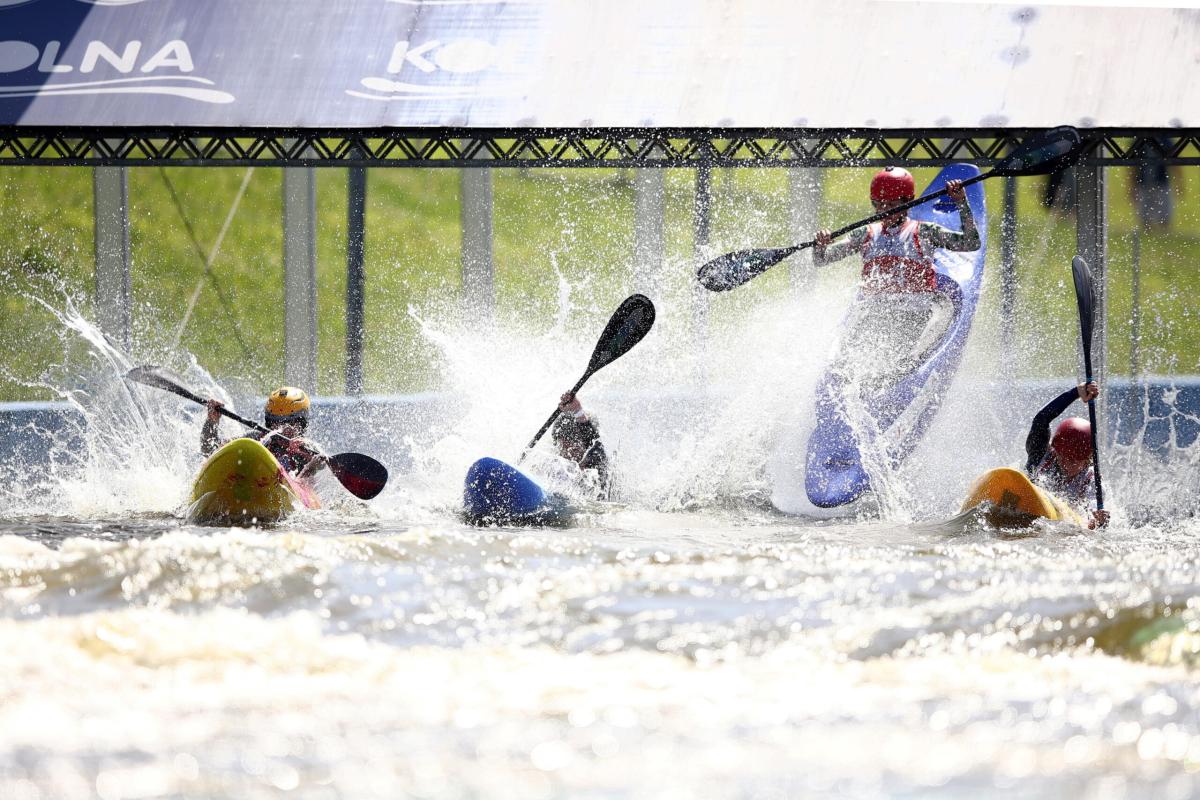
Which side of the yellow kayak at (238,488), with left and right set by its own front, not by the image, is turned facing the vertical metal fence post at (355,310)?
back

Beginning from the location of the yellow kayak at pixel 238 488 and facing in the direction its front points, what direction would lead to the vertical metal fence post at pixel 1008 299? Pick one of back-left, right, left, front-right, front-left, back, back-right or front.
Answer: back-left

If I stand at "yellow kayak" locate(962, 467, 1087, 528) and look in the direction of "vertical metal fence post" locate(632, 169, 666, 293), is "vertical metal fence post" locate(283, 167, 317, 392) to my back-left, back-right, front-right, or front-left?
front-left

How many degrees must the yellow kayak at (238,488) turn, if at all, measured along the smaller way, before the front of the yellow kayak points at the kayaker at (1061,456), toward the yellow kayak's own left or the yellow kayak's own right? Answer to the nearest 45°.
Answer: approximately 90° to the yellow kayak's own left

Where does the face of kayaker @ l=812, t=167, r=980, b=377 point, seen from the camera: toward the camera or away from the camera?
toward the camera

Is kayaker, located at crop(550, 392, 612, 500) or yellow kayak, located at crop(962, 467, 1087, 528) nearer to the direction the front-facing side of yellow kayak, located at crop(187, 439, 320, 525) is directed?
the yellow kayak

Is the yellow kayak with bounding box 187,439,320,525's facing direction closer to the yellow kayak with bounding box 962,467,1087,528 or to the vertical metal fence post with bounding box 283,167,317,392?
the yellow kayak

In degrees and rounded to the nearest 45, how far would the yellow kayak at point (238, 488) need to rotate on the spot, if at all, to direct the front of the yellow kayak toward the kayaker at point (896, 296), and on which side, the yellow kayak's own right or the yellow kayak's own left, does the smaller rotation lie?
approximately 90° to the yellow kayak's own left

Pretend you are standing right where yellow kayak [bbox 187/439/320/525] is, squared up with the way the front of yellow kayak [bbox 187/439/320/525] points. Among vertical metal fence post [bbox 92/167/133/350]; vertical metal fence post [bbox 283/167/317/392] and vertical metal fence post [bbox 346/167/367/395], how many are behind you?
3

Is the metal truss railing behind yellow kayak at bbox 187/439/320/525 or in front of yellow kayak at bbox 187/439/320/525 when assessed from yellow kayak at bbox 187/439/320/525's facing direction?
behind

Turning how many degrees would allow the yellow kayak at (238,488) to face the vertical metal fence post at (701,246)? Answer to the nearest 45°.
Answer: approximately 135° to its left

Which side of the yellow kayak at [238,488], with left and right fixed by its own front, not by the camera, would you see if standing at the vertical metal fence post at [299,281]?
back

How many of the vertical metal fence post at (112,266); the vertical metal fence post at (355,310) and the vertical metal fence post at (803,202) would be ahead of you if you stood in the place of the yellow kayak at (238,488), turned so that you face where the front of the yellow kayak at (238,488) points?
0

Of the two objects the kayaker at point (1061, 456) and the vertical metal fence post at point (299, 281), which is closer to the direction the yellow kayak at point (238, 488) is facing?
the kayaker

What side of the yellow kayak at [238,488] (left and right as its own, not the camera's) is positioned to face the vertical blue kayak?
left

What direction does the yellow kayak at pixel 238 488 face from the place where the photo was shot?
facing the viewer

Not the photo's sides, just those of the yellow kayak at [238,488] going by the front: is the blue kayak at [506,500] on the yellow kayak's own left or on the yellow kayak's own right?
on the yellow kayak's own left

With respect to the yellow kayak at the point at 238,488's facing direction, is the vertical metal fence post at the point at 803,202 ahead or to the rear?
to the rear

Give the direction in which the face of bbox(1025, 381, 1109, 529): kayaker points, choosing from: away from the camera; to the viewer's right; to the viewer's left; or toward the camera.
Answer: toward the camera

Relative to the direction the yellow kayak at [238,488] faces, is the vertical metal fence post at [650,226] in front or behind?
behind
